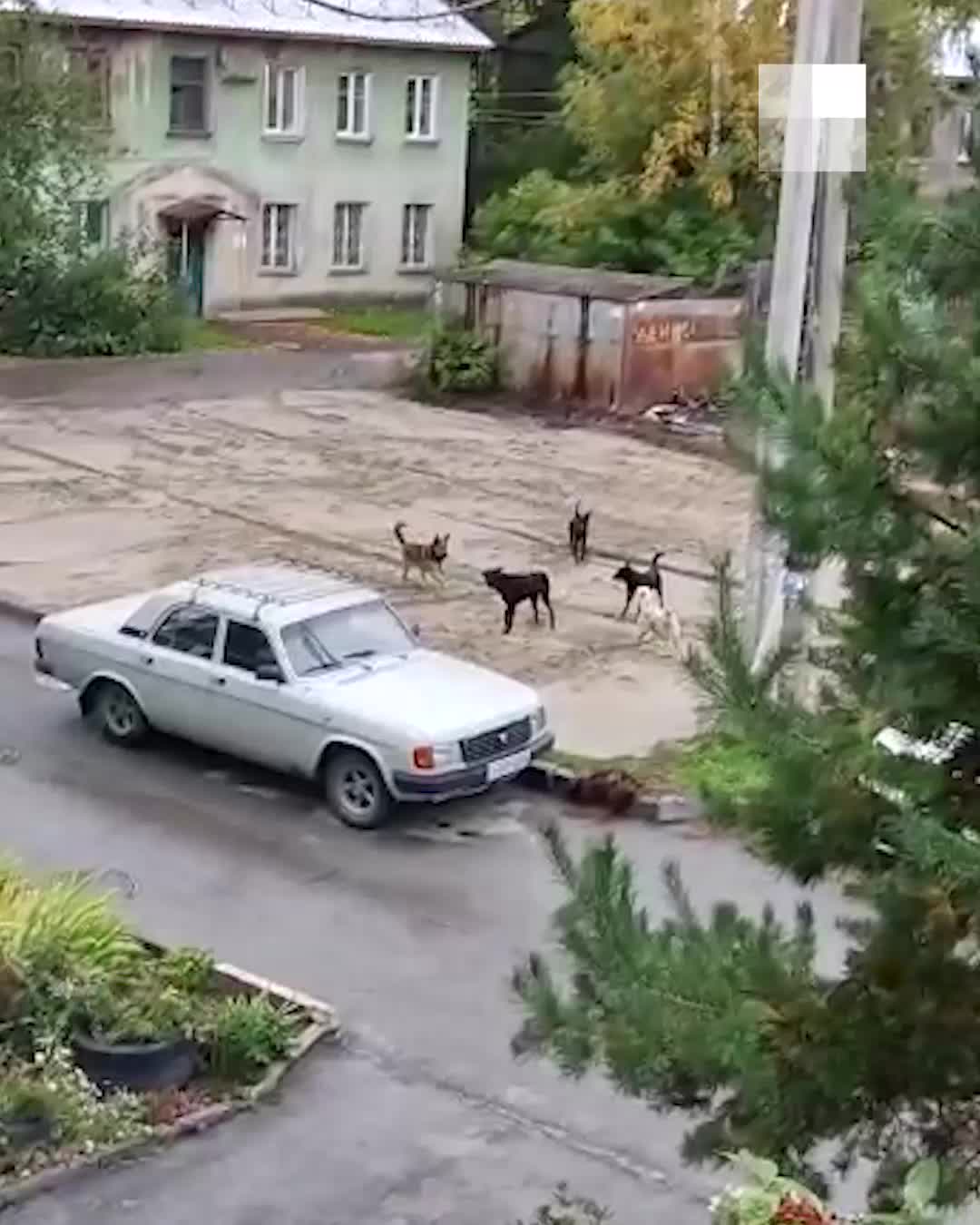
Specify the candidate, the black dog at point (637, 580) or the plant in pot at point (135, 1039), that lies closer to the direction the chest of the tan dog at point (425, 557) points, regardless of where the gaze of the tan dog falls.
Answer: the black dog

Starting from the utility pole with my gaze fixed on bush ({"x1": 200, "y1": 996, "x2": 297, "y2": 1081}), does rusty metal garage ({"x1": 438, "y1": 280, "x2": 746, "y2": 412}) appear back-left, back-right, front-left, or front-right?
back-right

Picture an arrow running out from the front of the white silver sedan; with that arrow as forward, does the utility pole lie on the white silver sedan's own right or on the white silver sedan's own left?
on the white silver sedan's own left

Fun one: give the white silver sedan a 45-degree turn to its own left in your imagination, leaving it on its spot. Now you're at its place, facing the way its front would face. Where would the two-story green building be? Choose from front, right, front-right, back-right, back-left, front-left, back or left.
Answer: left

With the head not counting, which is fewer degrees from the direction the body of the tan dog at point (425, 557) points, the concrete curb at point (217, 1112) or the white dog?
the white dog

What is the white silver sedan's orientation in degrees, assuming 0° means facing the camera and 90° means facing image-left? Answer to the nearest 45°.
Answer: approximately 315°

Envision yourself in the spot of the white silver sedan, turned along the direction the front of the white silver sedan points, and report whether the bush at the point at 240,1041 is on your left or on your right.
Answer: on your right

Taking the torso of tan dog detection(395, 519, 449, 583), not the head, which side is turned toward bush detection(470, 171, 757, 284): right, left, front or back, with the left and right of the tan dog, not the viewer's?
left

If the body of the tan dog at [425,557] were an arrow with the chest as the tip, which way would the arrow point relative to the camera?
to the viewer's right

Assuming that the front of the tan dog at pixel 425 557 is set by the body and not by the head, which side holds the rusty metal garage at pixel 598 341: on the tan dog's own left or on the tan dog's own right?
on the tan dog's own left

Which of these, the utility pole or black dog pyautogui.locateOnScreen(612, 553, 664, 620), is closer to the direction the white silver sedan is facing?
the utility pole

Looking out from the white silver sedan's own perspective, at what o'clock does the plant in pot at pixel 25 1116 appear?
The plant in pot is roughly at 2 o'clock from the white silver sedan.
